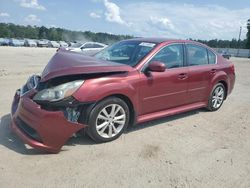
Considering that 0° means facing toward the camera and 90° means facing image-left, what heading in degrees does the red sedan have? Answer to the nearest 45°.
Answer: approximately 45°
